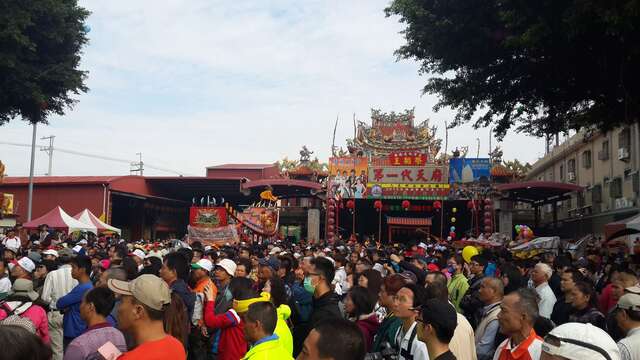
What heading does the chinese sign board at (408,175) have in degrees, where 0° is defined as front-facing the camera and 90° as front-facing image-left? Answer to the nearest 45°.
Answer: approximately 0°

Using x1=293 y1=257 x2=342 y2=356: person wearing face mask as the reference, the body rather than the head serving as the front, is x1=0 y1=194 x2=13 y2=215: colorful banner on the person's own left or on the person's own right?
on the person's own right

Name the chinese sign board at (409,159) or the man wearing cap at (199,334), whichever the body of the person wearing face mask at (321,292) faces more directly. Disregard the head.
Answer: the man wearing cap

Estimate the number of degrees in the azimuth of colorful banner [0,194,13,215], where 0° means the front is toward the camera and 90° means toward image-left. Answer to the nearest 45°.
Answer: approximately 0°

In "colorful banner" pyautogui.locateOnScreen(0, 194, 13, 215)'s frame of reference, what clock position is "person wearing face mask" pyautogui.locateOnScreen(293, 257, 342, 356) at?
The person wearing face mask is roughly at 12 o'clock from the colorful banner.

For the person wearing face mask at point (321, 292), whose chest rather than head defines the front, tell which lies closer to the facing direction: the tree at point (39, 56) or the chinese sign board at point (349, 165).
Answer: the tree
